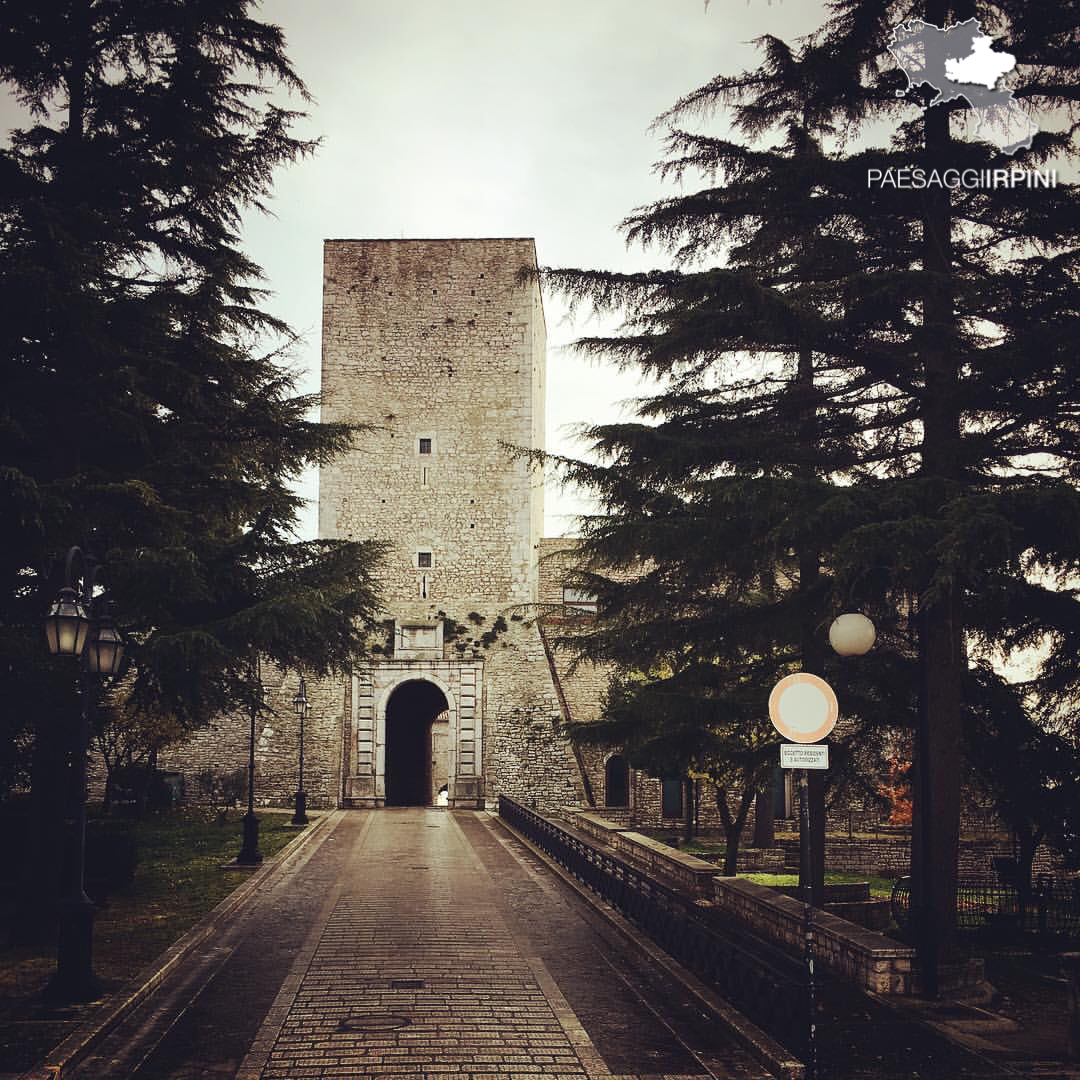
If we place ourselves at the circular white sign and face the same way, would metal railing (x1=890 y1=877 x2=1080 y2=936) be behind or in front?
behind

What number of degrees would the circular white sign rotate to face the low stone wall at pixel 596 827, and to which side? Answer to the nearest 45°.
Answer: approximately 180°

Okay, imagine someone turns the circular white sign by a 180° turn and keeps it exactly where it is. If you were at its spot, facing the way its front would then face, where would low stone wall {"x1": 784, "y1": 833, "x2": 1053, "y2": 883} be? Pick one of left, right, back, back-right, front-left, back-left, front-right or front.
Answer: front

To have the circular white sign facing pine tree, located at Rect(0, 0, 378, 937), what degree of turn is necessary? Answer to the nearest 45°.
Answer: approximately 135° to its right

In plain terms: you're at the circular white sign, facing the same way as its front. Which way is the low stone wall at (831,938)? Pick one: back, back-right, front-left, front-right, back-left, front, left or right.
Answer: back

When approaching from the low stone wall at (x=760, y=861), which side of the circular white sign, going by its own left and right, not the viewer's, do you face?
back

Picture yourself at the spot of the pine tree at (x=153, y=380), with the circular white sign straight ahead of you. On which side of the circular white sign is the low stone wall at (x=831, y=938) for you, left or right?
left

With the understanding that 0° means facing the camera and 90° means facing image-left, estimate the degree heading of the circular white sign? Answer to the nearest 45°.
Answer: approximately 0°

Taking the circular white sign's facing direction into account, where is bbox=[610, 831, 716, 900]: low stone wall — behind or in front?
behind

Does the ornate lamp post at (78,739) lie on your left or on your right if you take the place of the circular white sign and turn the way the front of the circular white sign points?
on your right

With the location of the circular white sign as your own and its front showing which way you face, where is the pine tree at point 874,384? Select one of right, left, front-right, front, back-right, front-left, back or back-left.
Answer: back

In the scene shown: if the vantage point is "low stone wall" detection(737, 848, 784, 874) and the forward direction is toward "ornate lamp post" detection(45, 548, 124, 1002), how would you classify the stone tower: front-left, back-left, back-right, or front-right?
back-right
